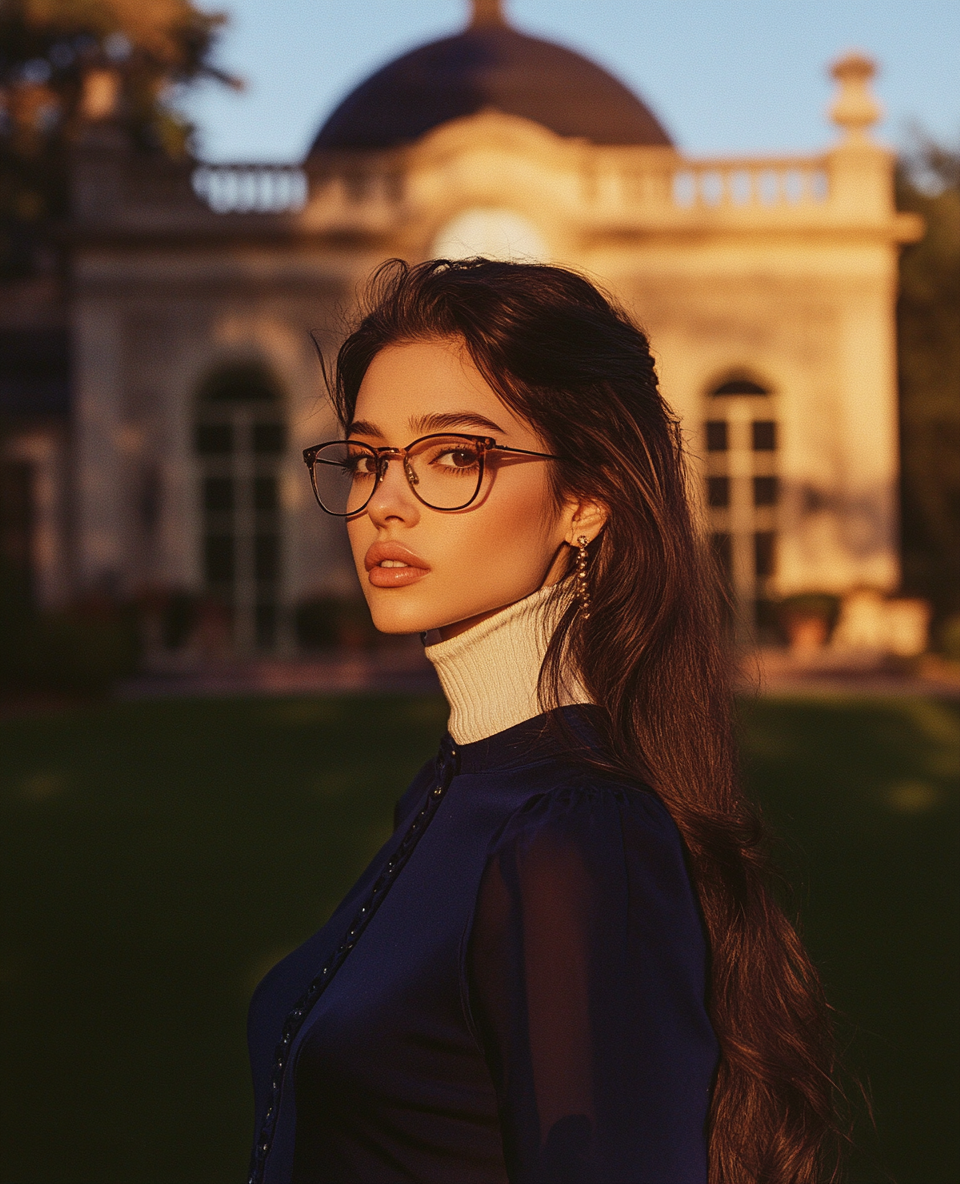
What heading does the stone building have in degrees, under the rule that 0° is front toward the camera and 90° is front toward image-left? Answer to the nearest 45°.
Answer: approximately 0°

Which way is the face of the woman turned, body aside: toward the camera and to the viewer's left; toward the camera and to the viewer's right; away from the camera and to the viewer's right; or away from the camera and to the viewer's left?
toward the camera and to the viewer's left

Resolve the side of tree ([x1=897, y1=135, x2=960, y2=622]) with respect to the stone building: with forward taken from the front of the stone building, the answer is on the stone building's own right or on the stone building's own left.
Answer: on the stone building's own left

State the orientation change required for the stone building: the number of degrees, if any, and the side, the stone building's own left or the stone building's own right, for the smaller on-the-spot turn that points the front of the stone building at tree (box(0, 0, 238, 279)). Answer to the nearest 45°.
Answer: approximately 135° to the stone building's own right

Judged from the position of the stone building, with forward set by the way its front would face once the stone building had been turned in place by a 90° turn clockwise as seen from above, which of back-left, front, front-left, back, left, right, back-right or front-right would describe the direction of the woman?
left
